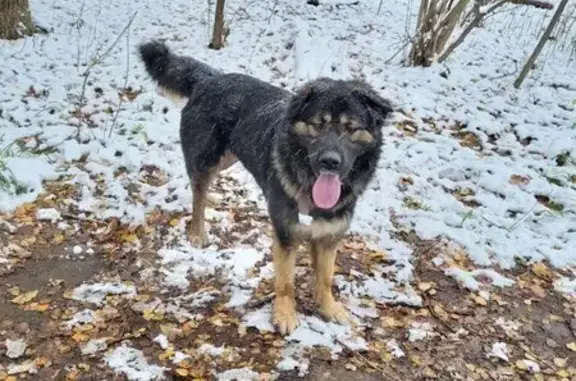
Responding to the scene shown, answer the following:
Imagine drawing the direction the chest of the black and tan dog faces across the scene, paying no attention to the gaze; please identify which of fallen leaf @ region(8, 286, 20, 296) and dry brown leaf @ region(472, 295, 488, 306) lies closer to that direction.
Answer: the dry brown leaf

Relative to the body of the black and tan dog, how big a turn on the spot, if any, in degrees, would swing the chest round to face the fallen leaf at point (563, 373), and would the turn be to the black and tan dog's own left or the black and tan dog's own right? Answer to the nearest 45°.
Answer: approximately 45° to the black and tan dog's own left

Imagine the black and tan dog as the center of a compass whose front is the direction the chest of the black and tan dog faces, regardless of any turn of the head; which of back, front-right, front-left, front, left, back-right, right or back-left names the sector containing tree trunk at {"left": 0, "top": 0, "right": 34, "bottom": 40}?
back

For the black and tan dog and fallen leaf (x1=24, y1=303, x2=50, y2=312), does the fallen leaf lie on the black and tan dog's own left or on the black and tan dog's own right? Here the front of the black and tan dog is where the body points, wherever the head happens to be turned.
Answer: on the black and tan dog's own right

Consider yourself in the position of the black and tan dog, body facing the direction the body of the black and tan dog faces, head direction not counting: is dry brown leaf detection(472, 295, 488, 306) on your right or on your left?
on your left

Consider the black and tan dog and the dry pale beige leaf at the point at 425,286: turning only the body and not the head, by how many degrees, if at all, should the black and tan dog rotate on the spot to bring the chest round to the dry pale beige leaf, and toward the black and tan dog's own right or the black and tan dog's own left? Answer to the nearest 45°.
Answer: approximately 45° to the black and tan dog's own left

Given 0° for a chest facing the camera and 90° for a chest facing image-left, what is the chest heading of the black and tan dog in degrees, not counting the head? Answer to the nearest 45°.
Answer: approximately 315°

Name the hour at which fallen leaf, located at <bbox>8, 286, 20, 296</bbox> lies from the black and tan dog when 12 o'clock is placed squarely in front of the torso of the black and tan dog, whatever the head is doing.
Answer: The fallen leaf is roughly at 4 o'clock from the black and tan dog.

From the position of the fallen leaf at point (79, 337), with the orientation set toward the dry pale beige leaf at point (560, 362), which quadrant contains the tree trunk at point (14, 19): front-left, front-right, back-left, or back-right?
back-left

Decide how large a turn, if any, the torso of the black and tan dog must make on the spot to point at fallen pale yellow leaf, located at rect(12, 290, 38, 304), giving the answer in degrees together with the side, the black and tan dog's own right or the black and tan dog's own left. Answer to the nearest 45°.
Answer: approximately 135° to the black and tan dog's own right

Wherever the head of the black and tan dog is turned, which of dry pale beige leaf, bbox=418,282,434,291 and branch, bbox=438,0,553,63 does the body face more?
the dry pale beige leaf

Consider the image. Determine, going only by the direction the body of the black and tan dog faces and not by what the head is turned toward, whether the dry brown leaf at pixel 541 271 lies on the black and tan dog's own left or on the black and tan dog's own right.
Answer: on the black and tan dog's own left
